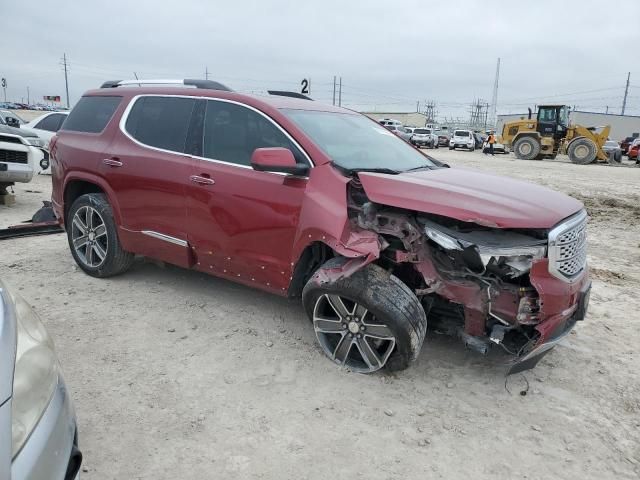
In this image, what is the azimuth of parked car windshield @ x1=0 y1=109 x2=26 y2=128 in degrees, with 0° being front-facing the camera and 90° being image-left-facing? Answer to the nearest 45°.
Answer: approximately 315°

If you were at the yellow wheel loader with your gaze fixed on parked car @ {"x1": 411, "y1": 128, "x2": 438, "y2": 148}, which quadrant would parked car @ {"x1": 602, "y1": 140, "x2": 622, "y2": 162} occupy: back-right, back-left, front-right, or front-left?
front-right

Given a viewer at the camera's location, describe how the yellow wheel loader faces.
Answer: facing to the right of the viewer

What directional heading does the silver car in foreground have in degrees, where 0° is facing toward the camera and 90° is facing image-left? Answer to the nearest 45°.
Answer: approximately 315°

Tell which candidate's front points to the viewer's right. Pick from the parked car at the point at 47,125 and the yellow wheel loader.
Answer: the yellow wheel loader

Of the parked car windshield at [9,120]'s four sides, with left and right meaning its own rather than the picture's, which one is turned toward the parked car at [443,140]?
left

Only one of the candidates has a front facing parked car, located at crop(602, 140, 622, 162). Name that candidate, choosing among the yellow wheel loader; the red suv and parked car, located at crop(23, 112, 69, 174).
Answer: the yellow wheel loader

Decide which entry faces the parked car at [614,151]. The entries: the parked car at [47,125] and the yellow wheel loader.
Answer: the yellow wheel loader

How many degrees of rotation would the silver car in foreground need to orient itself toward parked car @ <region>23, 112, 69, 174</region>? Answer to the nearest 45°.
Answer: approximately 135° to its left

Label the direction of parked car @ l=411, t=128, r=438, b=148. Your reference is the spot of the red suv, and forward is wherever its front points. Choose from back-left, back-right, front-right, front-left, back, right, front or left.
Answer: back-left

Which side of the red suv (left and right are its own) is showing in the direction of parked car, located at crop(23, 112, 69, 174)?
back

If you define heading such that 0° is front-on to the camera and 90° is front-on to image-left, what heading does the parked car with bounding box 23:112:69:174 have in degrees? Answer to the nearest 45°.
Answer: approximately 45°
